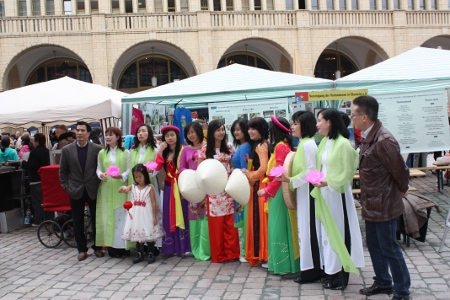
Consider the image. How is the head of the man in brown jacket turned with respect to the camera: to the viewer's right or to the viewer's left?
to the viewer's left

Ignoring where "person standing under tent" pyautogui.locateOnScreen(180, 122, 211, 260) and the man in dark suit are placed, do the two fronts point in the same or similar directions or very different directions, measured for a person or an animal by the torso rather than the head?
same or similar directions

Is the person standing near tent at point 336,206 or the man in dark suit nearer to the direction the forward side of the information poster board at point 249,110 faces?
the person standing near tent

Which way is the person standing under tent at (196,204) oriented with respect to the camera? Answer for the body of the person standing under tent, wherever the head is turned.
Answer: toward the camera

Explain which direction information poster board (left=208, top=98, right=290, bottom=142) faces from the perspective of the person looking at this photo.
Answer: facing the viewer

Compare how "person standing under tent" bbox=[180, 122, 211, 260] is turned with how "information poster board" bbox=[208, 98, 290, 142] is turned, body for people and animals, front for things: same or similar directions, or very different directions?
same or similar directions

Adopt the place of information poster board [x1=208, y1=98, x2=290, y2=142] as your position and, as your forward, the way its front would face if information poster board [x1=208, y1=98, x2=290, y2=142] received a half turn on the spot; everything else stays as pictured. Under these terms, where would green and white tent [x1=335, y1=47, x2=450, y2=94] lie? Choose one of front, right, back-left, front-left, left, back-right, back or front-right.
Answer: right

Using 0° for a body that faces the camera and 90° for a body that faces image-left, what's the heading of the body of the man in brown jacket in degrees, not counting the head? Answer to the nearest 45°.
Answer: approximately 90°

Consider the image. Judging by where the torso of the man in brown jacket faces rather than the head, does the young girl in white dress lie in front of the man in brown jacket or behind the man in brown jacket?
in front

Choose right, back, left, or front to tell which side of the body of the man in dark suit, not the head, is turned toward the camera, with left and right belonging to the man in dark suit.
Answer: front

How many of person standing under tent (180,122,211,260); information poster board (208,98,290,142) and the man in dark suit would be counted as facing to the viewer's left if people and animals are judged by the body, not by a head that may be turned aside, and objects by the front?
0

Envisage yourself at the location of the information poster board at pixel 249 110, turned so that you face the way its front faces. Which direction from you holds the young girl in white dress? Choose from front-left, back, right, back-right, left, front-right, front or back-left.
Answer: front-right

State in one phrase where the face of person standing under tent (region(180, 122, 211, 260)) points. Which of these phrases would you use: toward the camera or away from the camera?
toward the camera

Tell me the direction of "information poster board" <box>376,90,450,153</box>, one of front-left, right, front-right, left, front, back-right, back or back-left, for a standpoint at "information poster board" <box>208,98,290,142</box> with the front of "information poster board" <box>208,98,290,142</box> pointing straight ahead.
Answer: left
